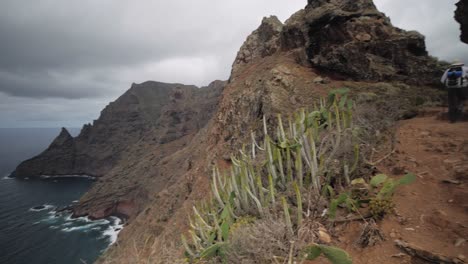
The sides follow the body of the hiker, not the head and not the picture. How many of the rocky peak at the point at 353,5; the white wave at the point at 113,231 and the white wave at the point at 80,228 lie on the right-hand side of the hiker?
0

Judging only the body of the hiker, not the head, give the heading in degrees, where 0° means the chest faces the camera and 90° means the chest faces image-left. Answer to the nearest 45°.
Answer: approximately 180°

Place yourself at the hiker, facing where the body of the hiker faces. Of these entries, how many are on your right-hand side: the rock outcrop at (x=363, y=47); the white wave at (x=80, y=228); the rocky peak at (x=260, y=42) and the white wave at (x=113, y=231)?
0

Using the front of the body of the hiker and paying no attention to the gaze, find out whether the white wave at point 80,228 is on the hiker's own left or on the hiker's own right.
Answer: on the hiker's own left

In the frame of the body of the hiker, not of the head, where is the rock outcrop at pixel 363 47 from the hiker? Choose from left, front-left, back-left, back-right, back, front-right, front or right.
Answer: front-left

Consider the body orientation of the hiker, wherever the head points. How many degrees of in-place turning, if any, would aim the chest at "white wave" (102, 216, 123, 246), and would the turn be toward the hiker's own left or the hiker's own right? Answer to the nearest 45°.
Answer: approximately 90° to the hiker's own left

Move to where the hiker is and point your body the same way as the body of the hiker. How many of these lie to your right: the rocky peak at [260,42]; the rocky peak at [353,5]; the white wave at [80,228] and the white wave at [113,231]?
0

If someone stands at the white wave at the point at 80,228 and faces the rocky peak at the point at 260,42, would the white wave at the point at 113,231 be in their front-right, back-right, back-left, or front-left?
front-left

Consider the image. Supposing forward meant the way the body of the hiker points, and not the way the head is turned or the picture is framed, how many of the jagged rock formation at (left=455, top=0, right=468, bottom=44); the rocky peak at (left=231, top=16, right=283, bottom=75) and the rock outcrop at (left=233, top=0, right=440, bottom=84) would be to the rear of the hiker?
0

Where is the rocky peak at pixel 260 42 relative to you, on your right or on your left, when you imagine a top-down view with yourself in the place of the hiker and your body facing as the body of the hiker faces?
on your left

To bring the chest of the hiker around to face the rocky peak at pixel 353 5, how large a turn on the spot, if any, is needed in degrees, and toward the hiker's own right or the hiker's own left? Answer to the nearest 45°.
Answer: approximately 45° to the hiker's own left

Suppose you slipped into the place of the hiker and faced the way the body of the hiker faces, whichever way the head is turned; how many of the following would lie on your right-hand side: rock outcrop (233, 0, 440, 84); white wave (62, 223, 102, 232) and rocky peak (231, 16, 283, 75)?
0

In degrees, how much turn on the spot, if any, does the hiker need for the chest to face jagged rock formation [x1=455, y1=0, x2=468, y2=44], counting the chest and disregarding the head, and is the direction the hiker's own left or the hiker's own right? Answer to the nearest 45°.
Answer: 0° — they already face it
